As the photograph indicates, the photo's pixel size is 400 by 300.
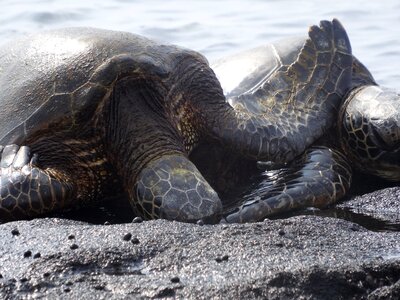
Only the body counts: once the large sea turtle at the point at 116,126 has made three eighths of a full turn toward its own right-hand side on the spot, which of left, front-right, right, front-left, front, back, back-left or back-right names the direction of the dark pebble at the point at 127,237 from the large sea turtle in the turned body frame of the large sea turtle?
left
